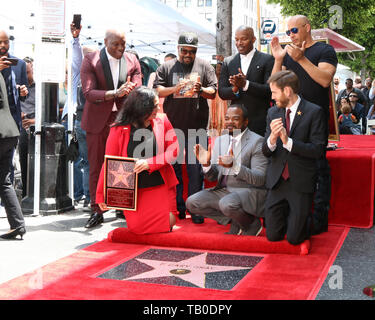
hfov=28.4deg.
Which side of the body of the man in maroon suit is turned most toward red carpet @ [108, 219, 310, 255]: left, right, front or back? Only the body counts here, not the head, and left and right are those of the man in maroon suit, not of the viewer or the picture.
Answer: front

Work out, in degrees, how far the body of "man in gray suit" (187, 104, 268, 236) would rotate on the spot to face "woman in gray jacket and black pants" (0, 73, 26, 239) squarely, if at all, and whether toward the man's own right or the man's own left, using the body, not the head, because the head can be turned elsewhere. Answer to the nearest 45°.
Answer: approximately 45° to the man's own right

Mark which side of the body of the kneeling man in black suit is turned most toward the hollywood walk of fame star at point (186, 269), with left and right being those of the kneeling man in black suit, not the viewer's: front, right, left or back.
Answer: front

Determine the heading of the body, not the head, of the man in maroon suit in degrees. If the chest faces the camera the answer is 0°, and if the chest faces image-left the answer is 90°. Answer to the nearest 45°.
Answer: approximately 315°

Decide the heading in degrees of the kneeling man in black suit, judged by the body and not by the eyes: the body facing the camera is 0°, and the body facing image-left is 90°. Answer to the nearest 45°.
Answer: approximately 45°

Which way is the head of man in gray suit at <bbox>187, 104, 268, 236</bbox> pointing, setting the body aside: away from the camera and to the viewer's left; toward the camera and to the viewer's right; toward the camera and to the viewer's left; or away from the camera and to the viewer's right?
toward the camera and to the viewer's left

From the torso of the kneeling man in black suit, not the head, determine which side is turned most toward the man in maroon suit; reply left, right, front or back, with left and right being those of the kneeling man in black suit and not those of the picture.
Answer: right
